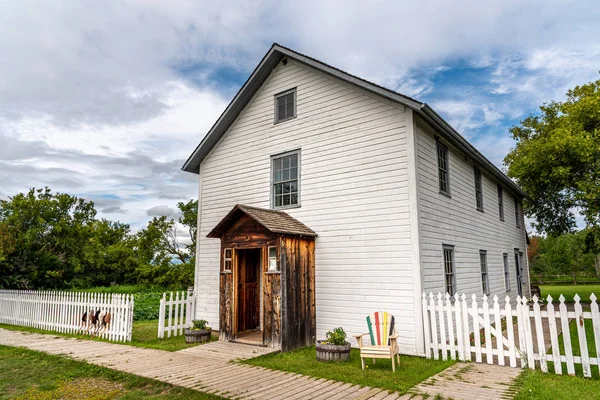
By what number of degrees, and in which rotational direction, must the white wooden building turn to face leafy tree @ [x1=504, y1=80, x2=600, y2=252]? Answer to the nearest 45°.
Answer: approximately 180°

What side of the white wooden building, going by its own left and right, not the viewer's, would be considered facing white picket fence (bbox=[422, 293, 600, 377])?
left

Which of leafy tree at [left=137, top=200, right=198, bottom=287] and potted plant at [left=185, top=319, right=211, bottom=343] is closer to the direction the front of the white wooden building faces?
the potted plant

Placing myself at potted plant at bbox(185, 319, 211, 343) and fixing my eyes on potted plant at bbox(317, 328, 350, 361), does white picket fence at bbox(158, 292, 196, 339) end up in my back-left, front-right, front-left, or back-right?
back-left

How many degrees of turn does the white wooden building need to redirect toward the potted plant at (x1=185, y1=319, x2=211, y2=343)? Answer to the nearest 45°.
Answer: approximately 45° to its right

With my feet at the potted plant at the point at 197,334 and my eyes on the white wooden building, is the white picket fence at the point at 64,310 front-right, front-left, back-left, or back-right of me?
back-left

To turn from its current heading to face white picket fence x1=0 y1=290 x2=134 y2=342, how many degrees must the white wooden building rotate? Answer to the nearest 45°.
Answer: approximately 45° to its right

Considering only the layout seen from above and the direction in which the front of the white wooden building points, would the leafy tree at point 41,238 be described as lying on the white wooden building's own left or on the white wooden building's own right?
on the white wooden building's own right

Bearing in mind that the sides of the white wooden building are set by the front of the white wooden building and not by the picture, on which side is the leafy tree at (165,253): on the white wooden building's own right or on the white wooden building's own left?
on the white wooden building's own right

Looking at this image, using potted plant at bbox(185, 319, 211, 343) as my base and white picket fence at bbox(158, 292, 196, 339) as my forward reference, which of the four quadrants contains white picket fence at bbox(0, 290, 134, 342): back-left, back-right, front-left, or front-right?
front-left

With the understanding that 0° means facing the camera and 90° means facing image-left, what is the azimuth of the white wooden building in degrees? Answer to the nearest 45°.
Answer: approximately 45°

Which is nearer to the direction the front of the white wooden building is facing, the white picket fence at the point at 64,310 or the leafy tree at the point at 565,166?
the white picket fence
